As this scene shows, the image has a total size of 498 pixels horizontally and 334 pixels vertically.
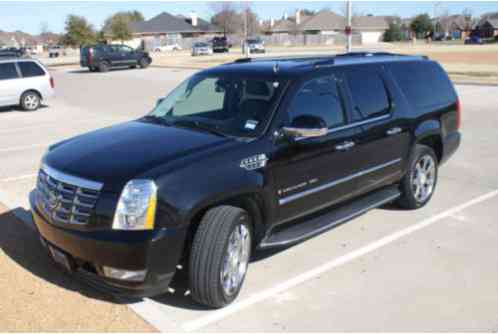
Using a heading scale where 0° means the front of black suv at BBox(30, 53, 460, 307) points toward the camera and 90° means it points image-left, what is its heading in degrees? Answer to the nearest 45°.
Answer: approximately 45°

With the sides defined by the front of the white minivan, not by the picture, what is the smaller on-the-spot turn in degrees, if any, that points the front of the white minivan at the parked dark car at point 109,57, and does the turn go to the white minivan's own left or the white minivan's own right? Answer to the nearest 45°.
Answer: approximately 90° to the white minivan's own right

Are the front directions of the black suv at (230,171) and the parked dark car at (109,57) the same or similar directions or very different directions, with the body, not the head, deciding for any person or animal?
very different directions

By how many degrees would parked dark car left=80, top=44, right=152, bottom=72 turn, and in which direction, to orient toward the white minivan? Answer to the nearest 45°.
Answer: approximately 135° to its right

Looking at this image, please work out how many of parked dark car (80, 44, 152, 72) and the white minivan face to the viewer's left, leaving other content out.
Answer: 1

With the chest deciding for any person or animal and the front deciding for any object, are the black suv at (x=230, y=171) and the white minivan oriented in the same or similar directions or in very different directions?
same or similar directions

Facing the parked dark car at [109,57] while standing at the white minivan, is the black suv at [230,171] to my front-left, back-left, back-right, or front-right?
back-right

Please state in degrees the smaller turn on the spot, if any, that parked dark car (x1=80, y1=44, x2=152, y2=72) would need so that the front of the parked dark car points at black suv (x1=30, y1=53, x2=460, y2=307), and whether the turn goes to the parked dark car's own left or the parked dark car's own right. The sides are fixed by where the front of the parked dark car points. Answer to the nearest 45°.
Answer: approximately 135° to the parked dark car's own right

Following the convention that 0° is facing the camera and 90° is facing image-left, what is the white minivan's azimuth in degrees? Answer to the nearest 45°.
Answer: approximately 90°

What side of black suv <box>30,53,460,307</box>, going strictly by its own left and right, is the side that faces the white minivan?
right

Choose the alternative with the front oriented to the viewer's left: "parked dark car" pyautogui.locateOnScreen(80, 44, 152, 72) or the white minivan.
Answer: the white minivan

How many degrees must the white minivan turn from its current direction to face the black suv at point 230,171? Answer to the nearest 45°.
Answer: approximately 90° to its left

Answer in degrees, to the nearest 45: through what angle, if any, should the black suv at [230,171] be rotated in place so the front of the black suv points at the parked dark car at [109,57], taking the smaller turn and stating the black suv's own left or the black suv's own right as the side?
approximately 135° to the black suv's own right
